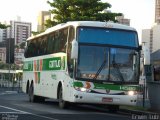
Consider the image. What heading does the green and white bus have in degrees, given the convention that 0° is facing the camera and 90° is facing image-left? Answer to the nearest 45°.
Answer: approximately 315°

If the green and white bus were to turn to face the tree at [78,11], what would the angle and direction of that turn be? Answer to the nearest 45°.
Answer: approximately 135° to its left
